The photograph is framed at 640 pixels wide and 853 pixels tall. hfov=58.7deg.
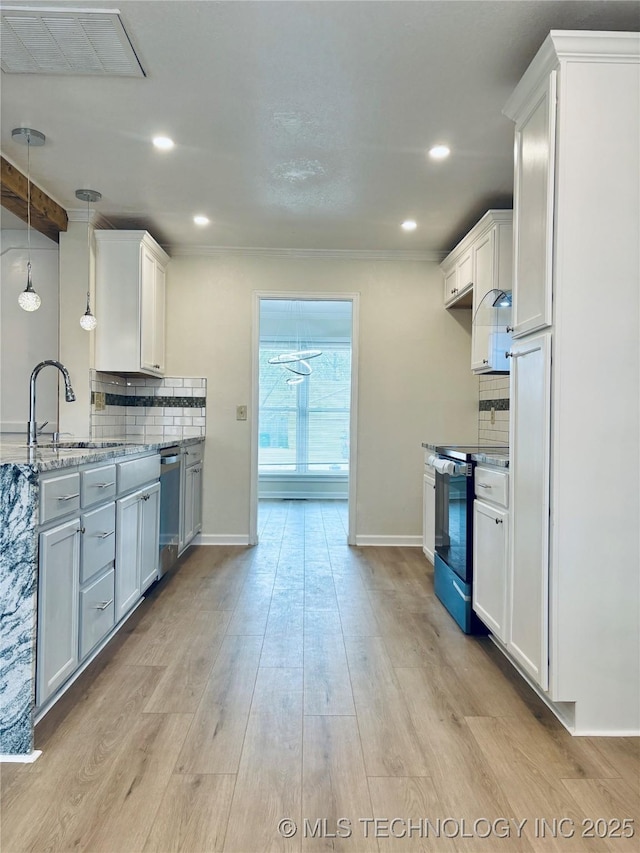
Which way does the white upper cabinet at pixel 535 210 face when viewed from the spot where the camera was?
facing to the left of the viewer

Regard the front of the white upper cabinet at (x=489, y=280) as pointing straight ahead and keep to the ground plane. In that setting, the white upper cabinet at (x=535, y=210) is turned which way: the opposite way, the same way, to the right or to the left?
the same way

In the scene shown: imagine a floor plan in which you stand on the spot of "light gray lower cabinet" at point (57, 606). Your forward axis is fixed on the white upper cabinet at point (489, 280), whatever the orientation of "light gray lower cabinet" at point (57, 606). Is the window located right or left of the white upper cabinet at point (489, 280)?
left

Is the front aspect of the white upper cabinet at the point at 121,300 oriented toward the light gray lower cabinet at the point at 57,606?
no

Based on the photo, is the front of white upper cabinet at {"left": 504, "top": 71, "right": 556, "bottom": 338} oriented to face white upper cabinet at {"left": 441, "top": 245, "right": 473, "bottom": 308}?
no

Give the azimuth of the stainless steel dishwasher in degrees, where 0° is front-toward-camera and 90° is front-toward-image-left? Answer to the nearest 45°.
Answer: approximately 270°

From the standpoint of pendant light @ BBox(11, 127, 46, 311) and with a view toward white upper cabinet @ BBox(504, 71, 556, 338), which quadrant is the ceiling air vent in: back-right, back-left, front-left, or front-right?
front-right

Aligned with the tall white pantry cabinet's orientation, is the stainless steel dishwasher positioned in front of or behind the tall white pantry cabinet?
in front

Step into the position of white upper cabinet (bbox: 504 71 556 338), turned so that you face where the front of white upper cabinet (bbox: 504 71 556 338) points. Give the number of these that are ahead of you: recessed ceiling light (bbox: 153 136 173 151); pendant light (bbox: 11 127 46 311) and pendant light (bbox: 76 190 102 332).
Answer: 3

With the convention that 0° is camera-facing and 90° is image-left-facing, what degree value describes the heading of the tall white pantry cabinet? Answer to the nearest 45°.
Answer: approximately 90°

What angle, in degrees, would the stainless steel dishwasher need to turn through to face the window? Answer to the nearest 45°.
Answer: approximately 45° to its left

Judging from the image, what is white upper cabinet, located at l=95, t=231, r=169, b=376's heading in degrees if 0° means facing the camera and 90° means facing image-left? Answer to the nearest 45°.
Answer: approximately 270°

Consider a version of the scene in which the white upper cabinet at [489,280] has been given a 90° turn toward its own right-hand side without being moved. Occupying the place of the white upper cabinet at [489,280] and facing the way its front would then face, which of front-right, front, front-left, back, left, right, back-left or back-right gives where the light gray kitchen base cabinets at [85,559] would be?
back-left

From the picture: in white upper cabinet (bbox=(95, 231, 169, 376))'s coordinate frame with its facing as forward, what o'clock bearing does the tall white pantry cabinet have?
The tall white pantry cabinet is roughly at 2 o'clock from the white upper cabinet.

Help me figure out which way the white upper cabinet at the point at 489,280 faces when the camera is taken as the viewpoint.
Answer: facing to the left of the viewer
